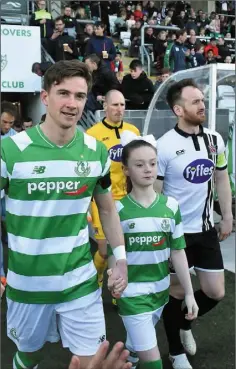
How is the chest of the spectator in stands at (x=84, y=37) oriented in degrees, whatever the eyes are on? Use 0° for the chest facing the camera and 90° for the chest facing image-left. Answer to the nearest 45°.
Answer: approximately 315°

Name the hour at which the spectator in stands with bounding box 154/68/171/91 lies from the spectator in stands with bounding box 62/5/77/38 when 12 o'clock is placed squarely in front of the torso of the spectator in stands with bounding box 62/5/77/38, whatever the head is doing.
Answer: the spectator in stands with bounding box 154/68/171/91 is roughly at 10 o'clock from the spectator in stands with bounding box 62/5/77/38.

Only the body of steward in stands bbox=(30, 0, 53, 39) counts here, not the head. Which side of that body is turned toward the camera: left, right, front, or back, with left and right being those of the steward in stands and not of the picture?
front

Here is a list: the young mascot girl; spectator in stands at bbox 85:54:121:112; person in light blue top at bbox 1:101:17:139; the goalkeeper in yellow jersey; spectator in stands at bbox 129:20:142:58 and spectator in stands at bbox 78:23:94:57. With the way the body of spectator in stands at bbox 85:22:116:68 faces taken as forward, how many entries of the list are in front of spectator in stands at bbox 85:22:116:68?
4

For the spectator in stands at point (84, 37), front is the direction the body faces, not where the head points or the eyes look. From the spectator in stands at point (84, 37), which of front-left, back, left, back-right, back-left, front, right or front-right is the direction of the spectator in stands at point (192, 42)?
left

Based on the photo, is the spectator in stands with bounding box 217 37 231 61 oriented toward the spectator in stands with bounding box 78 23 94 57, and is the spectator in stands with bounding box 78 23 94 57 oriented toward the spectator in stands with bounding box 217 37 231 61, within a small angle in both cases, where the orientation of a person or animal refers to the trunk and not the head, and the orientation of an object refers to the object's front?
no

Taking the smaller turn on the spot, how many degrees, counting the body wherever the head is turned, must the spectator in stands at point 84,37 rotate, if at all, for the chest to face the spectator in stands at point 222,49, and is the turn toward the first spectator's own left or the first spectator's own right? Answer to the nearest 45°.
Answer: approximately 90° to the first spectator's own left

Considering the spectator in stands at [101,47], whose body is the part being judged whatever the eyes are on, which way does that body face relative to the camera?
toward the camera

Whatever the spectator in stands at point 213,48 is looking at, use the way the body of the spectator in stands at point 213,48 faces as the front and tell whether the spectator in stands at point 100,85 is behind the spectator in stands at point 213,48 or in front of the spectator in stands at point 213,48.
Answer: in front

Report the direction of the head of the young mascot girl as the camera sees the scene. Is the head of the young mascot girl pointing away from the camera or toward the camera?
toward the camera

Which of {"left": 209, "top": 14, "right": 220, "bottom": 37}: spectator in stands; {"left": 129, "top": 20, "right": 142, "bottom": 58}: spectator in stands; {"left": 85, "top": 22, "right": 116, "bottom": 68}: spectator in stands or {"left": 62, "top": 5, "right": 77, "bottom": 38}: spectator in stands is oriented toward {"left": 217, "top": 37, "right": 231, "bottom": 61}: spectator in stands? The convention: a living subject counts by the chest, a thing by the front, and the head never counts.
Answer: {"left": 209, "top": 14, "right": 220, "bottom": 37}: spectator in stands

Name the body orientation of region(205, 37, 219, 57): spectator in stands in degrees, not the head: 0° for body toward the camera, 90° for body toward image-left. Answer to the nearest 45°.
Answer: approximately 45°

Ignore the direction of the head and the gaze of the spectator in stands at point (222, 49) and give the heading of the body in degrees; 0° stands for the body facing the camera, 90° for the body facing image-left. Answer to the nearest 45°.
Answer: approximately 45°

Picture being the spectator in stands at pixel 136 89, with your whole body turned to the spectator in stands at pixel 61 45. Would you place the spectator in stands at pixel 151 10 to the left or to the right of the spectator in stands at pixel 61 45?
right

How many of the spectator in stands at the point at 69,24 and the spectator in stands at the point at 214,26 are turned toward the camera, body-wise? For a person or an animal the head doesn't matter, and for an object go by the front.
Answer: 2
